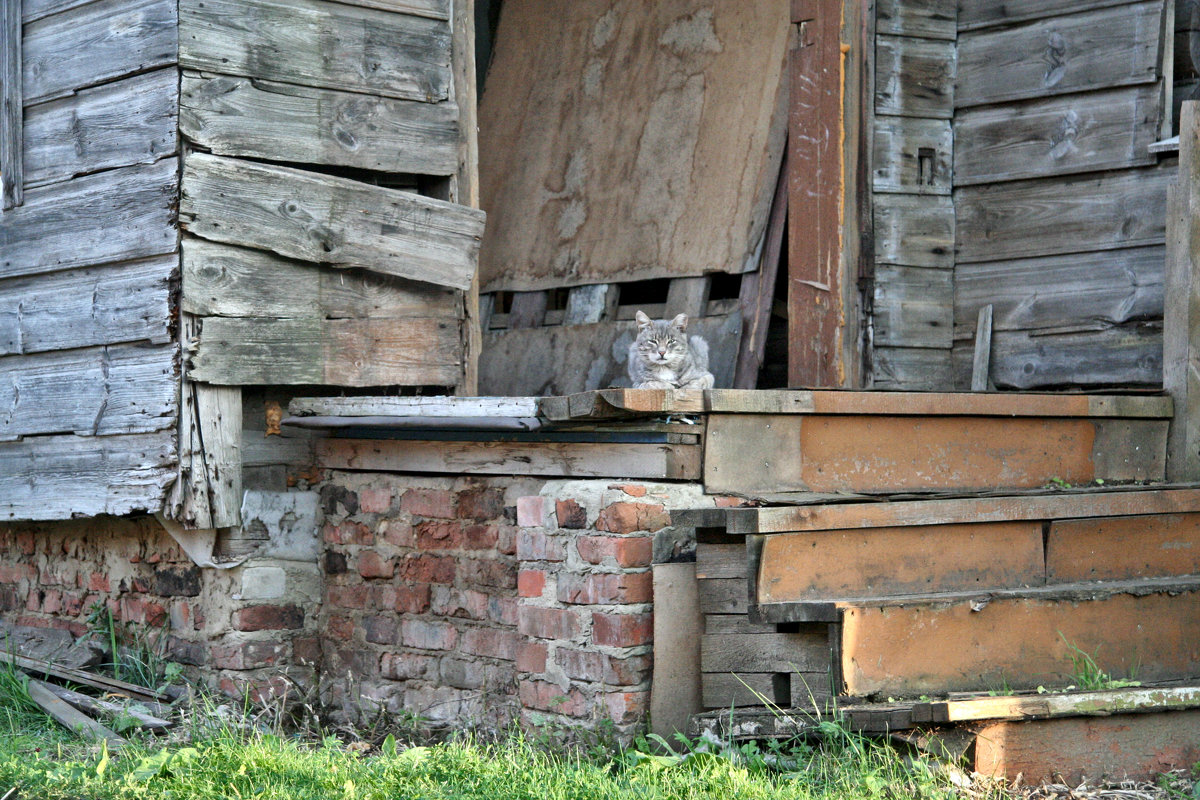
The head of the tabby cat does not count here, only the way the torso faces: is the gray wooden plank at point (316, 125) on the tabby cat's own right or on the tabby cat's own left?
on the tabby cat's own right

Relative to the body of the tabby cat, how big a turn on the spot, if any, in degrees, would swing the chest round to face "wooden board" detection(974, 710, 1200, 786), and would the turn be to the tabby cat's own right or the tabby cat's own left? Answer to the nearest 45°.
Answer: approximately 45° to the tabby cat's own left

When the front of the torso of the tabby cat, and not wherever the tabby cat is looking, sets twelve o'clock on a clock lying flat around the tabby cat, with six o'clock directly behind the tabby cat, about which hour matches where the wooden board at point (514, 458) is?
The wooden board is roughly at 1 o'clock from the tabby cat.

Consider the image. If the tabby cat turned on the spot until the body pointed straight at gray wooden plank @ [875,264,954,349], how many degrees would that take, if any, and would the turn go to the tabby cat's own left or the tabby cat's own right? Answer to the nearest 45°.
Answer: approximately 90° to the tabby cat's own left

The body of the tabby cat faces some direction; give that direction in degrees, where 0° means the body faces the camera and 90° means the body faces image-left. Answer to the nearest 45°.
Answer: approximately 0°

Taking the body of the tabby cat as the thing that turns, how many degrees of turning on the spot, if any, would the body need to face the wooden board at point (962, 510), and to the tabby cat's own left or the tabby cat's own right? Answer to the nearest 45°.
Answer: approximately 45° to the tabby cat's own left

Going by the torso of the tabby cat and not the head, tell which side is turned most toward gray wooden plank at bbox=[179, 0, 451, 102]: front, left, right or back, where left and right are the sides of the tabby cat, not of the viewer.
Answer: right

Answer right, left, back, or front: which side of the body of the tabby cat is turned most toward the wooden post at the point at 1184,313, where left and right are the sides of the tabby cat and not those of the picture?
left

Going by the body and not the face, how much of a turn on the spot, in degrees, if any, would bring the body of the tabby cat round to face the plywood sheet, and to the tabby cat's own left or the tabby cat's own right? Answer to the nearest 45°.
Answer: approximately 180°

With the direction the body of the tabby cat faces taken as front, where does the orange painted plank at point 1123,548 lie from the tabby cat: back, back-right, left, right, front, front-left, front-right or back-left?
front-left

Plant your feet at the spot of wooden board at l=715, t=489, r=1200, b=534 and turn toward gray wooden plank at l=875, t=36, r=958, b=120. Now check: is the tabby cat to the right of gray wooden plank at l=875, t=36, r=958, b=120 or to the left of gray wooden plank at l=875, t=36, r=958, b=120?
left
